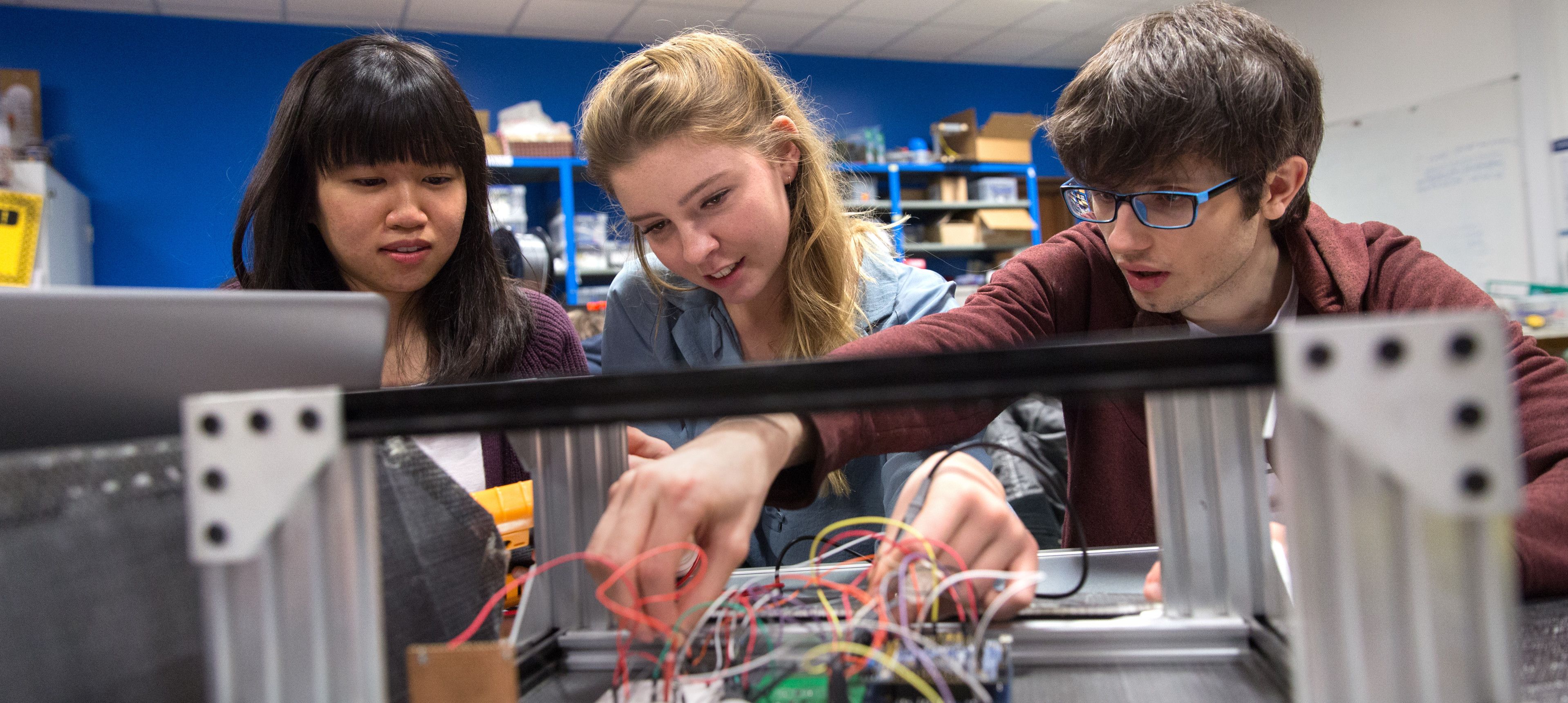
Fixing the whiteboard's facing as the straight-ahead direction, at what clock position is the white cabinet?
The white cabinet is roughly at 12 o'clock from the whiteboard.

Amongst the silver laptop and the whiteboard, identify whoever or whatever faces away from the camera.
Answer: the silver laptop

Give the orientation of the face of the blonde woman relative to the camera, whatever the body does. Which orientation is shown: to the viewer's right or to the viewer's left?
to the viewer's left

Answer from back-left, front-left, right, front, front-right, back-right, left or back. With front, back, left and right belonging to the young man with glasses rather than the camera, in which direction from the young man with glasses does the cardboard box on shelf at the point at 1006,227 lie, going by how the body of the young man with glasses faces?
back-right

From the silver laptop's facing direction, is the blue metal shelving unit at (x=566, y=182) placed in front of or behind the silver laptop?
in front

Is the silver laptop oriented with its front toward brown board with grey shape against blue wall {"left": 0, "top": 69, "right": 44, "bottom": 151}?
yes

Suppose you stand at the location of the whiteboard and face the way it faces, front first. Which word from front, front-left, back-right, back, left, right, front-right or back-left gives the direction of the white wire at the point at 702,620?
front-left

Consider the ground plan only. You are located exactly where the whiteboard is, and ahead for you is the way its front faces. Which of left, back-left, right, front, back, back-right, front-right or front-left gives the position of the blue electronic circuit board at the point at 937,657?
front-left

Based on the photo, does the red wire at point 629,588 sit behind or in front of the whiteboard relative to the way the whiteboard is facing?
in front

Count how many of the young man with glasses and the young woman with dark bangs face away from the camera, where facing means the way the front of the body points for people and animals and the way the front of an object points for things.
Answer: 0

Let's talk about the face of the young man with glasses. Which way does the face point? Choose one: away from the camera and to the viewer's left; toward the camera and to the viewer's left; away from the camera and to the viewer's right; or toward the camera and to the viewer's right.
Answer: toward the camera and to the viewer's left

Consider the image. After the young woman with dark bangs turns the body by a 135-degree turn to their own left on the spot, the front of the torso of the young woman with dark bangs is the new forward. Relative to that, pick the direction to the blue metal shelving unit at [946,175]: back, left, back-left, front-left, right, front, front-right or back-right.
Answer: front

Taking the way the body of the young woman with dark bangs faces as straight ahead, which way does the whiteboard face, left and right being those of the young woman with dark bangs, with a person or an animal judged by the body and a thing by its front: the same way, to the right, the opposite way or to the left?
to the right

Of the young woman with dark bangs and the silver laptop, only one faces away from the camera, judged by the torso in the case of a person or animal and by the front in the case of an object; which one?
the silver laptop

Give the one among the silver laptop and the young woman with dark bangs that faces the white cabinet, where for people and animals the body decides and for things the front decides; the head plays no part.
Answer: the silver laptop

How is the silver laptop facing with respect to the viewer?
away from the camera

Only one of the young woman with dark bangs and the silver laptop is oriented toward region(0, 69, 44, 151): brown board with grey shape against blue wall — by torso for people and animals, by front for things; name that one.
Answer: the silver laptop
